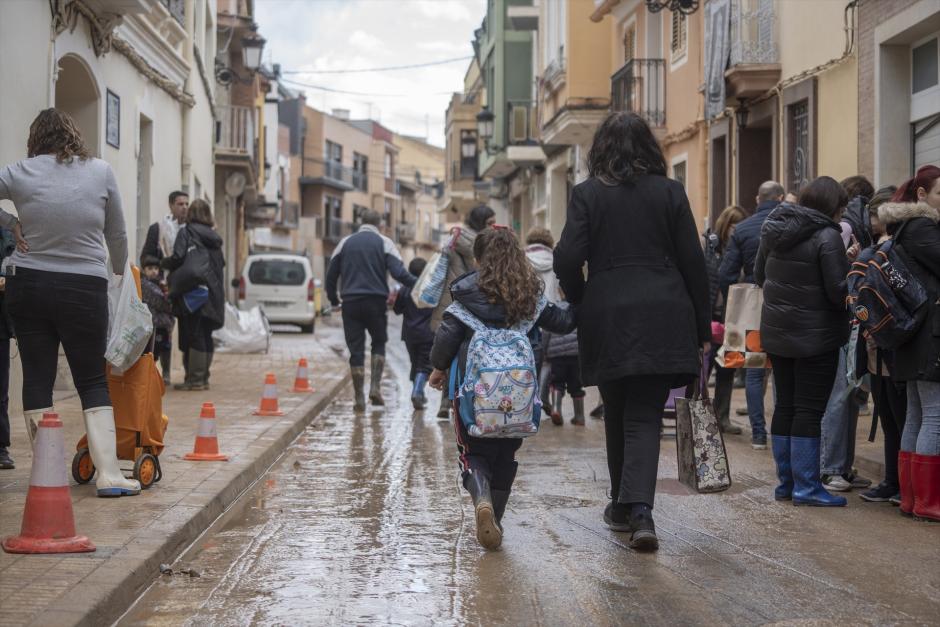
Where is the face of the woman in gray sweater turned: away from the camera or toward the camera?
away from the camera

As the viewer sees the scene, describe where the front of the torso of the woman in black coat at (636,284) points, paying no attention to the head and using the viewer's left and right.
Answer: facing away from the viewer

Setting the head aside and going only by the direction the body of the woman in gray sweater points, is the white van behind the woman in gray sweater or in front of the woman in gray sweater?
in front

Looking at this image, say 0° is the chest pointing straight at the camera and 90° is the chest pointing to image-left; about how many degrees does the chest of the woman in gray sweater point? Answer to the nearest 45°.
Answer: approximately 180°

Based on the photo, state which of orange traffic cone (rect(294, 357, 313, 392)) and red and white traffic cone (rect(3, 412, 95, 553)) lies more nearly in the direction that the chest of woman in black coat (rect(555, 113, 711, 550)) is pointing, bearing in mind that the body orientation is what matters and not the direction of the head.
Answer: the orange traffic cone

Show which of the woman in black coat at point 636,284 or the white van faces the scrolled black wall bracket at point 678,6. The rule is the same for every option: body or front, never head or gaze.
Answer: the woman in black coat

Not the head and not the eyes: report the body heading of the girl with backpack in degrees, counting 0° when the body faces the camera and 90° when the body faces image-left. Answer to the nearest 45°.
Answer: approximately 180°

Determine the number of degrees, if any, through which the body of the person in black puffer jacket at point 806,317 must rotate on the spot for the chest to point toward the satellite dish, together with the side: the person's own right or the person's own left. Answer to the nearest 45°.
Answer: approximately 90° to the person's own left
